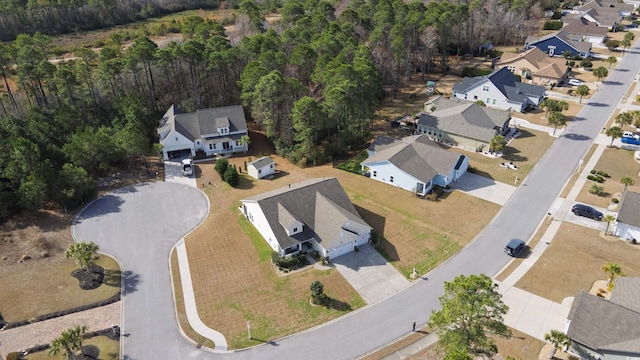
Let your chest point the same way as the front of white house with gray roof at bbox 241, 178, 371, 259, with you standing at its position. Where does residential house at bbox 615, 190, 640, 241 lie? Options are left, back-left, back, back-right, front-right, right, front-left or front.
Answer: front-left

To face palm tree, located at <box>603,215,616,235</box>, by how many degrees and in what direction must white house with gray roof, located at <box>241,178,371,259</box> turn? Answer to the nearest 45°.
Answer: approximately 45° to its left

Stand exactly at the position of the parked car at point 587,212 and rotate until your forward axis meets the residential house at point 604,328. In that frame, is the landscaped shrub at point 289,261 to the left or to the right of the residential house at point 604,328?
right

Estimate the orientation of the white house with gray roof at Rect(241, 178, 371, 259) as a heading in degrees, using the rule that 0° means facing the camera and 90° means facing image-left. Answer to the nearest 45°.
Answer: approximately 315°

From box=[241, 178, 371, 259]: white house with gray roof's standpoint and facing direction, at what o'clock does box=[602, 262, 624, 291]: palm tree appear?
The palm tree is roughly at 11 o'clock from the white house with gray roof.

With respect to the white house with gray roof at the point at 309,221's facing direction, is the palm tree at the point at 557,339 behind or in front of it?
in front

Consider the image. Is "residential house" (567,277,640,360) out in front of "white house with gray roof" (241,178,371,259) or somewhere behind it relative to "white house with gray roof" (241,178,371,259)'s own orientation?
in front

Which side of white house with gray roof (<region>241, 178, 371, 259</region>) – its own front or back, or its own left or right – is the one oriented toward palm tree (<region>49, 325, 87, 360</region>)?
right
